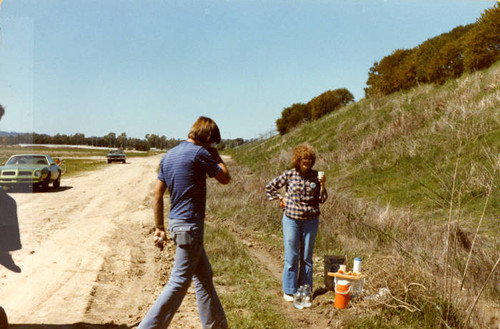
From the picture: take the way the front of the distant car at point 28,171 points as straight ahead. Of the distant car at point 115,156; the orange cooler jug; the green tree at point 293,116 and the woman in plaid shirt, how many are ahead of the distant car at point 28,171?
2

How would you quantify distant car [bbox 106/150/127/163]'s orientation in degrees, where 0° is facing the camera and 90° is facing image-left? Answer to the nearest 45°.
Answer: approximately 0°

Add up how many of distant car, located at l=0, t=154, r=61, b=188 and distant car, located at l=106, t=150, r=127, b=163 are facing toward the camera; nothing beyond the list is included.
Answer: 2

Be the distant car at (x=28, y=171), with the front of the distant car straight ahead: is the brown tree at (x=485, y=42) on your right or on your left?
on your left

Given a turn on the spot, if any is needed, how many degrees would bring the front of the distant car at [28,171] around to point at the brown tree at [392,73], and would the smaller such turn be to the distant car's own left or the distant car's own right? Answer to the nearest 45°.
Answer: approximately 90° to the distant car's own left

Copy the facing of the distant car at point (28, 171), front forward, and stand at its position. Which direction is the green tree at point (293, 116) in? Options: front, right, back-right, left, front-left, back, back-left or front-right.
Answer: back-left

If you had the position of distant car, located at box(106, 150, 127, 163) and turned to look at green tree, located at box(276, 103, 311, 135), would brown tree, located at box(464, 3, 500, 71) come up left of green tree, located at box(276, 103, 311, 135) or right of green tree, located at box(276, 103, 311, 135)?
right

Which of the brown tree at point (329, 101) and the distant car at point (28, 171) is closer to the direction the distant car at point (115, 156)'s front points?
the distant car

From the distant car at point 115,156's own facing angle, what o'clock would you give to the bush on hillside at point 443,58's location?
The bush on hillside is roughly at 11 o'clock from the distant car.

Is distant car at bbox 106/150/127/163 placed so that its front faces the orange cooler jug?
yes
